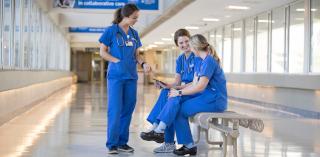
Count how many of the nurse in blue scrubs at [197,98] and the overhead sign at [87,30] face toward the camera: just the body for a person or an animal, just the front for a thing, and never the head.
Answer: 1

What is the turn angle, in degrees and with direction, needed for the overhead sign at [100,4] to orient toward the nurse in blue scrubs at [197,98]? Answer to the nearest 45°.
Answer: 0° — it already faces them

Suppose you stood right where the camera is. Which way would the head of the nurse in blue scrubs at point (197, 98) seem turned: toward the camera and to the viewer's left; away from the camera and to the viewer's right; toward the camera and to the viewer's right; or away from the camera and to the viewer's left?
away from the camera and to the viewer's left

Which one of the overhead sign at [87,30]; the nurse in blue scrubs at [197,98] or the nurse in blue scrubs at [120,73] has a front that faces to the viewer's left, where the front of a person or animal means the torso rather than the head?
the nurse in blue scrubs at [197,98]

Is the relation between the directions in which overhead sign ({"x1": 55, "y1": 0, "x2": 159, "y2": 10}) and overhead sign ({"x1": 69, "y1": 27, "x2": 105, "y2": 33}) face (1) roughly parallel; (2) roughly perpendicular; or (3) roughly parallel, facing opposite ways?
roughly parallel

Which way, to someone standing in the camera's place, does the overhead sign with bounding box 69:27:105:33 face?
facing the viewer

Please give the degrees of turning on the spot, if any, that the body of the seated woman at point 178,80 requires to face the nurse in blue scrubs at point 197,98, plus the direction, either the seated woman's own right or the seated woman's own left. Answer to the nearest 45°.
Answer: approximately 45° to the seated woman's own left

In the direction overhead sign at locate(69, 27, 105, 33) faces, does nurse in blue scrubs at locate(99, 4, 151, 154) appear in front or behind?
in front

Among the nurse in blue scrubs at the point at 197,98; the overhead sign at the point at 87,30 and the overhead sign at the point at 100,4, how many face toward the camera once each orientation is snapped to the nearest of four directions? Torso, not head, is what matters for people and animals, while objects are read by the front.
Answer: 2

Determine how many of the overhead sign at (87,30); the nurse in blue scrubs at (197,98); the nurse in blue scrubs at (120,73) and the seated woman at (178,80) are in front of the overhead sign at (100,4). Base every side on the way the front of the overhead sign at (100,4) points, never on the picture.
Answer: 3

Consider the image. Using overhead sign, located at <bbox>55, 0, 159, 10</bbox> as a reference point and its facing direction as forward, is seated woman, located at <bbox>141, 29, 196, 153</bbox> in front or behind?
in front

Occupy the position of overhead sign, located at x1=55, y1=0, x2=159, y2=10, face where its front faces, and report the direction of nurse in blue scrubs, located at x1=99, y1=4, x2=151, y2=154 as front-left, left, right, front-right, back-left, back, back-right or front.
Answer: front

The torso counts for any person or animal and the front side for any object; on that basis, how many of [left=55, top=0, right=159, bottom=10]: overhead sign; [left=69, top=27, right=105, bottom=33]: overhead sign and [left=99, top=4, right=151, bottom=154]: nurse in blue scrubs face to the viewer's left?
0

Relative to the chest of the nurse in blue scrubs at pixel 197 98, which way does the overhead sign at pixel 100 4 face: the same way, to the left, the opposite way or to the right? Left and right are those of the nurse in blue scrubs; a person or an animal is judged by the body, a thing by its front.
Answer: to the left

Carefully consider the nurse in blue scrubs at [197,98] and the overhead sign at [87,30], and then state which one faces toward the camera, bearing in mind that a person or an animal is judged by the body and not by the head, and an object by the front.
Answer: the overhead sign

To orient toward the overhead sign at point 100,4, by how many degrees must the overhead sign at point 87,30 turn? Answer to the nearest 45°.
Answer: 0° — it already faces it
